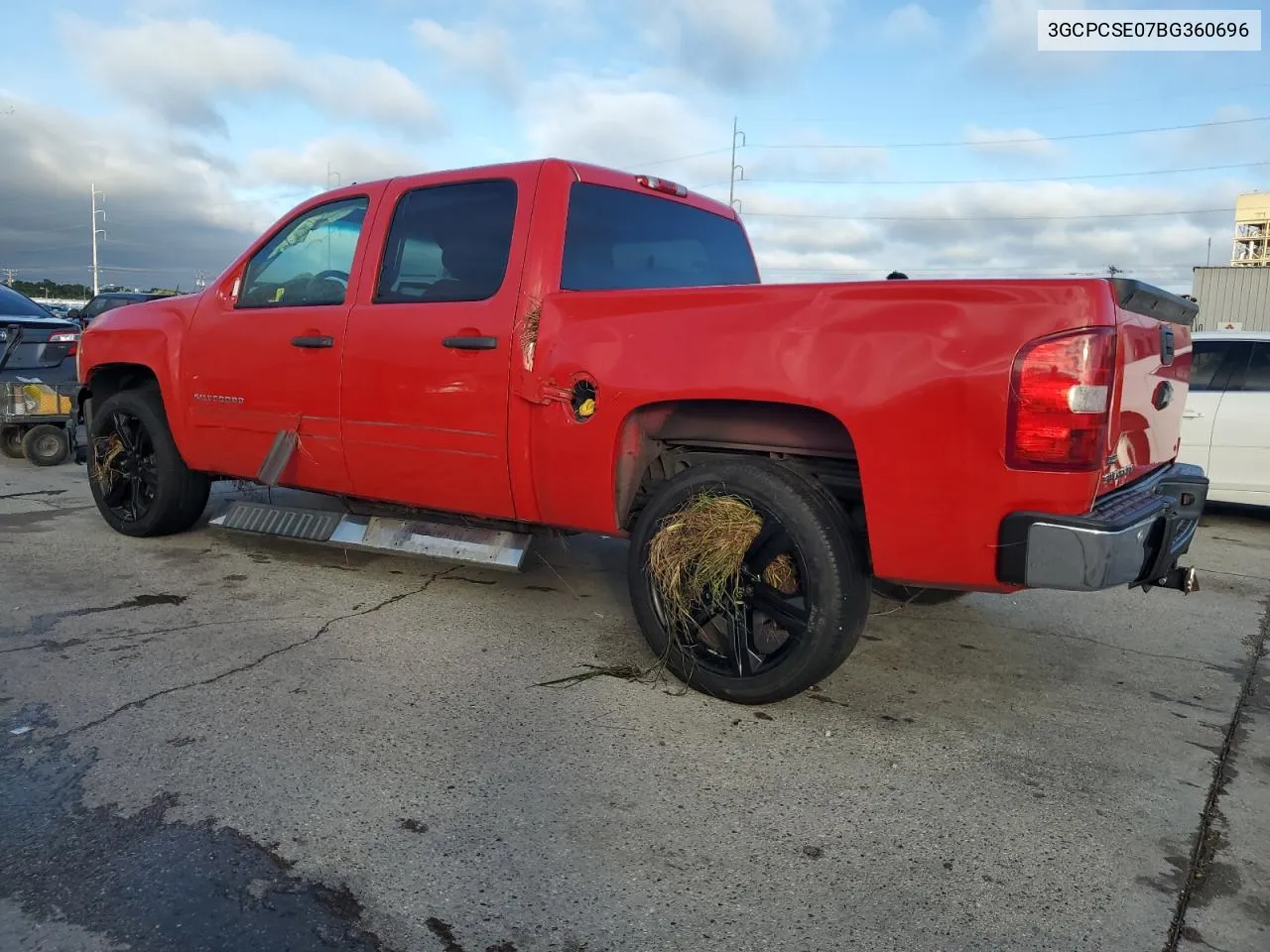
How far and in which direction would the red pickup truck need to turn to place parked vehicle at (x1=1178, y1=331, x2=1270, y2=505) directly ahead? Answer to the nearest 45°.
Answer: approximately 90° to its right

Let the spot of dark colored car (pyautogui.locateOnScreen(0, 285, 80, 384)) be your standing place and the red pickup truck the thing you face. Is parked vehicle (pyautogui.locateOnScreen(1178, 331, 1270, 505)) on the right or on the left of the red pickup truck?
left

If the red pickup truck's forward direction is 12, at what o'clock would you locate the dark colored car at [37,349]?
The dark colored car is roughly at 12 o'clock from the red pickup truck.

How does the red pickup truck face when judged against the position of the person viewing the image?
facing away from the viewer and to the left of the viewer

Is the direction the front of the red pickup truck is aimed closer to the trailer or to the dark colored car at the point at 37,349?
the dark colored car
